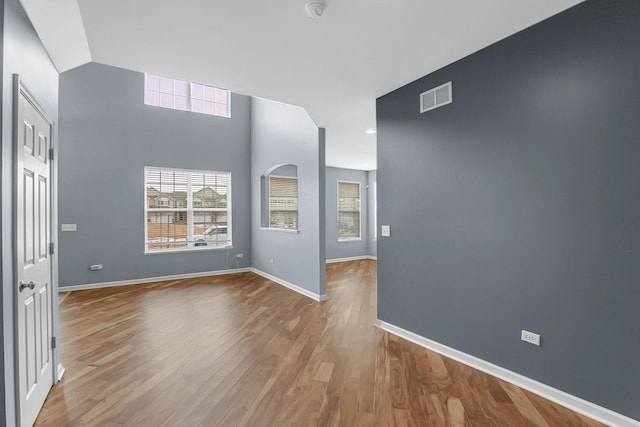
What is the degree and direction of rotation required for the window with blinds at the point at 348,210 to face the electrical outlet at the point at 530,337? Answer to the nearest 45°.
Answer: approximately 45° to its right

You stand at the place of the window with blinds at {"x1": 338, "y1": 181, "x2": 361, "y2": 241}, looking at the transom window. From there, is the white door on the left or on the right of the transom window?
left

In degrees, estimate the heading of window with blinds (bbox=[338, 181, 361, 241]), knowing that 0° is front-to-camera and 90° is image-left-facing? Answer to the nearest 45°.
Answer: approximately 315°

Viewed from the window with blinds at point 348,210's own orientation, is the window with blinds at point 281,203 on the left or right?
on its right

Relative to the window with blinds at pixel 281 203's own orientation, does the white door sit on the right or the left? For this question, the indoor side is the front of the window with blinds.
on its right

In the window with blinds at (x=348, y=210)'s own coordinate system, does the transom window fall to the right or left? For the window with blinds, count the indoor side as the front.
on its right

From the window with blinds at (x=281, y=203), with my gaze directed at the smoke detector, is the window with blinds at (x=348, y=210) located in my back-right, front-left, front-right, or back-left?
back-left

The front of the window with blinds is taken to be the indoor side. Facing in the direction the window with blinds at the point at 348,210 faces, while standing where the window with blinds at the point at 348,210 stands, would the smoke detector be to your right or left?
on your right

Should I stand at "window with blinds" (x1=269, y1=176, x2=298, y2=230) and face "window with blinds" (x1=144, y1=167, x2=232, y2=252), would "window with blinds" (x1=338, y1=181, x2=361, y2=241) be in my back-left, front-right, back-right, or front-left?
back-right

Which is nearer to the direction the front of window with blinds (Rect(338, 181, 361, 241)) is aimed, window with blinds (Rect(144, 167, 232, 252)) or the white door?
the white door
